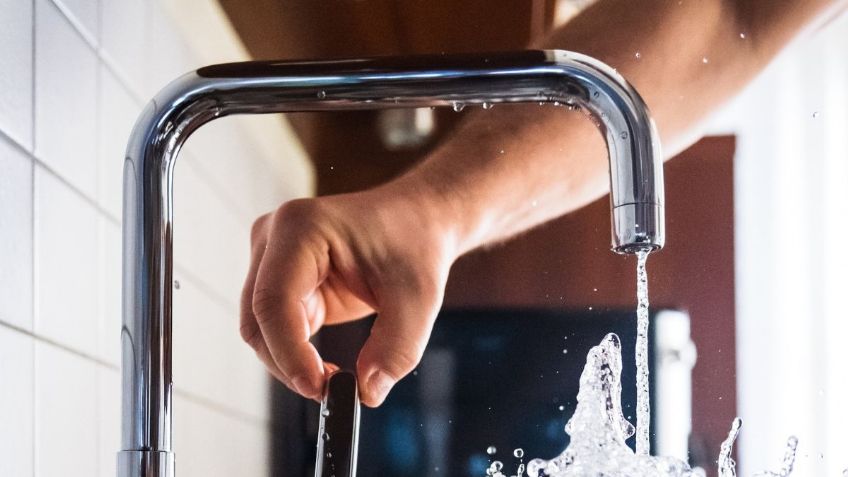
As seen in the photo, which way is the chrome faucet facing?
to the viewer's right
